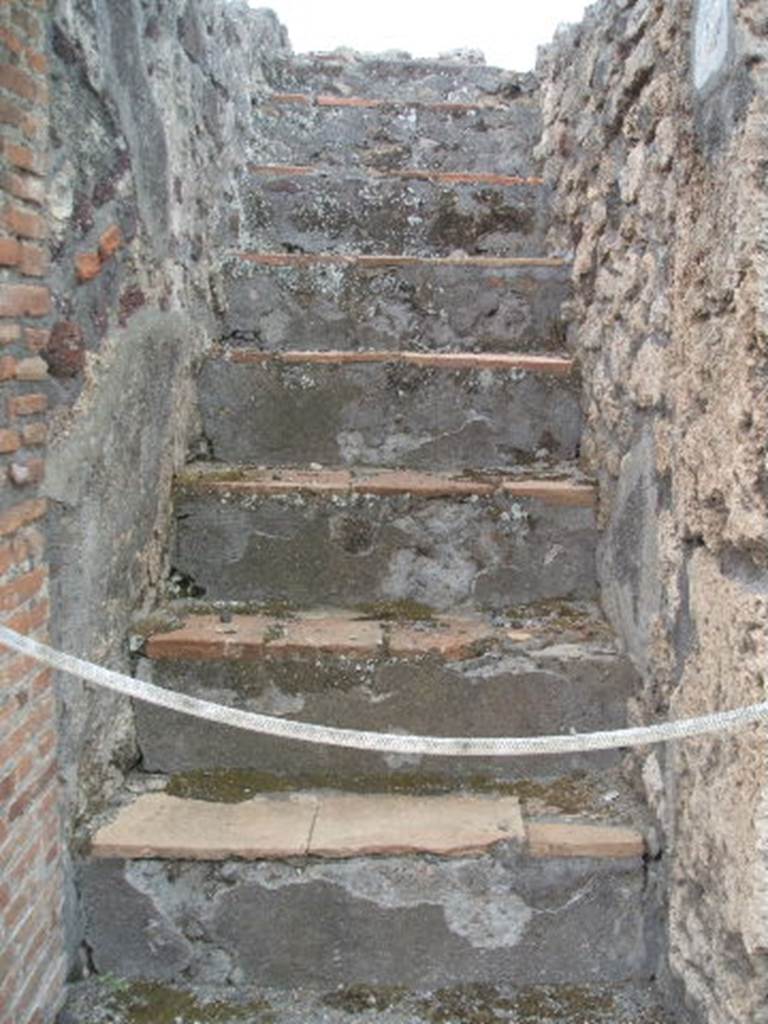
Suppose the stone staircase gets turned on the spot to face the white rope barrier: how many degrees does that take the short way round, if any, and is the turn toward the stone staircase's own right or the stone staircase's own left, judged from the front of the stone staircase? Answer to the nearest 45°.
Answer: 0° — it already faces it

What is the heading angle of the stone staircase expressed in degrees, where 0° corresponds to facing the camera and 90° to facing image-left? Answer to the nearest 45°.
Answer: approximately 0°
